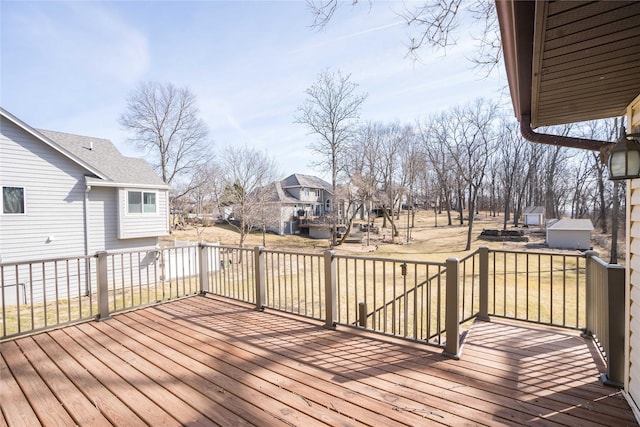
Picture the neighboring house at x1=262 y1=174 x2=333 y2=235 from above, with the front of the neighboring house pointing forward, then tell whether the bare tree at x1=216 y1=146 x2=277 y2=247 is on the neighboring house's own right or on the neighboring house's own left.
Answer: on the neighboring house's own left

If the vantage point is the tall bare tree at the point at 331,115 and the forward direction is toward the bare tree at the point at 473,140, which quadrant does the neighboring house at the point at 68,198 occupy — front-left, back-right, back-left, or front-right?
back-right

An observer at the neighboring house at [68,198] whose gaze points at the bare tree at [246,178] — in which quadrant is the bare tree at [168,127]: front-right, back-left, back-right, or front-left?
front-left

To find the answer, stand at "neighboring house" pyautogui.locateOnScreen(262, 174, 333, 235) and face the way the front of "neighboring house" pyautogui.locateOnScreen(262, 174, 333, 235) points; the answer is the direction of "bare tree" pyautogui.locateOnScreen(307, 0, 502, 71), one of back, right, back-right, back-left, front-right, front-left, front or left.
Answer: back-left

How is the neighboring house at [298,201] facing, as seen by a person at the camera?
facing away from the viewer and to the left of the viewer

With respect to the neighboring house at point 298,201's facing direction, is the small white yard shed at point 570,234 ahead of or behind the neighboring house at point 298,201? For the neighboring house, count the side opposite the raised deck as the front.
behind
